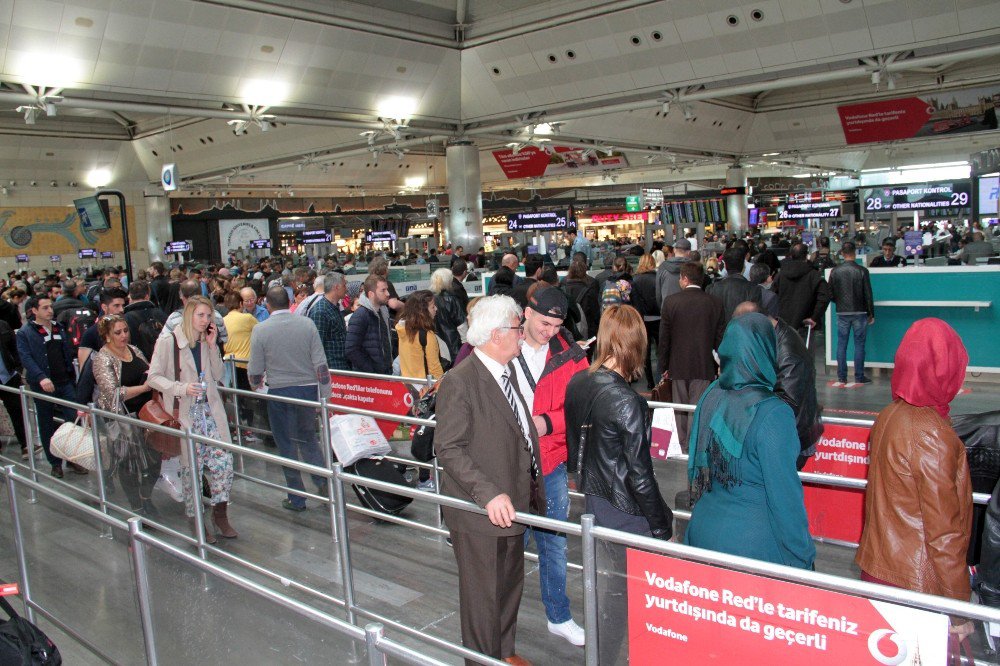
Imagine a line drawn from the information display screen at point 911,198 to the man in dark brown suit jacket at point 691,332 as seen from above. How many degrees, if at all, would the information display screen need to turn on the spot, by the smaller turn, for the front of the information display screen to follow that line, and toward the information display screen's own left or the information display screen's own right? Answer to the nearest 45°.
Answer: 0° — it already faces them

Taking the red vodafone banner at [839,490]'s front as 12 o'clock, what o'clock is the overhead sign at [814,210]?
The overhead sign is roughly at 6 o'clock from the red vodafone banner.

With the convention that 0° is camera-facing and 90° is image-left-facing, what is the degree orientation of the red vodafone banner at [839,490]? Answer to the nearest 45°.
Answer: approximately 0°

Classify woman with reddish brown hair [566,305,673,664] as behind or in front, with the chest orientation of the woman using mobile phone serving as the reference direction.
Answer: in front

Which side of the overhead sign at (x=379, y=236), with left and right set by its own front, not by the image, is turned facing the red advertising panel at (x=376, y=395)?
front

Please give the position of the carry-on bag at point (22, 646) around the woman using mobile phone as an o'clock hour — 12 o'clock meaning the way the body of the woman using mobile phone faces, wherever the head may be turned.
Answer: The carry-on bag is roughly at 2 o'clock from the woman using mobile phone.

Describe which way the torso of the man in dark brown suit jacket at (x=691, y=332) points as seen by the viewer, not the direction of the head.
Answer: away from the camera

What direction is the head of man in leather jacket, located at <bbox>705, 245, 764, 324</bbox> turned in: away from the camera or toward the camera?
away from the camera

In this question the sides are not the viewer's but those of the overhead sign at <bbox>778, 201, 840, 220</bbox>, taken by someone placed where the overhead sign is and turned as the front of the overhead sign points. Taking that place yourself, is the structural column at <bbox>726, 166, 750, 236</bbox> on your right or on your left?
on your right

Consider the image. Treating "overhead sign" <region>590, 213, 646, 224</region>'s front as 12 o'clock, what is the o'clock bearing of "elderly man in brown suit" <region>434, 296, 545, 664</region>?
The elderly man in brown suit is roughly at 12 o'clock from the overhead sign.
